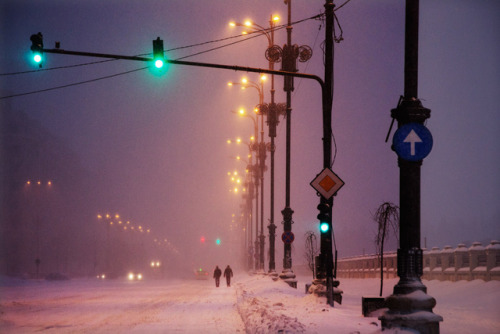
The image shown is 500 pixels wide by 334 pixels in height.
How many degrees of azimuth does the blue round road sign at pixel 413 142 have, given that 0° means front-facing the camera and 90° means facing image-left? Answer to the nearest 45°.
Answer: approximately 0°

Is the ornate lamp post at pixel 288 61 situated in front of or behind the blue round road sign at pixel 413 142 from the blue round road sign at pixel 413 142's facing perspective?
behind

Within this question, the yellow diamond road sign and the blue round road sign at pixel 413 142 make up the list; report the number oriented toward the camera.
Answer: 2

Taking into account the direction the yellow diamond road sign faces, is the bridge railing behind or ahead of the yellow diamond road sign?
behind

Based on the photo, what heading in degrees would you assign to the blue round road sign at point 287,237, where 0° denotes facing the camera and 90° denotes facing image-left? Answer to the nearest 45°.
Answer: approximately 0°

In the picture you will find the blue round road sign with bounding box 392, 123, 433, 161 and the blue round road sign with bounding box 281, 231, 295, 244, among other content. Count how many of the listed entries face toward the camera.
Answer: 2
